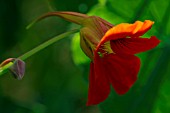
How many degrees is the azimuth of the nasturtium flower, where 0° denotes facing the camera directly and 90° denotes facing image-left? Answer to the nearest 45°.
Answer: approximately 315°
